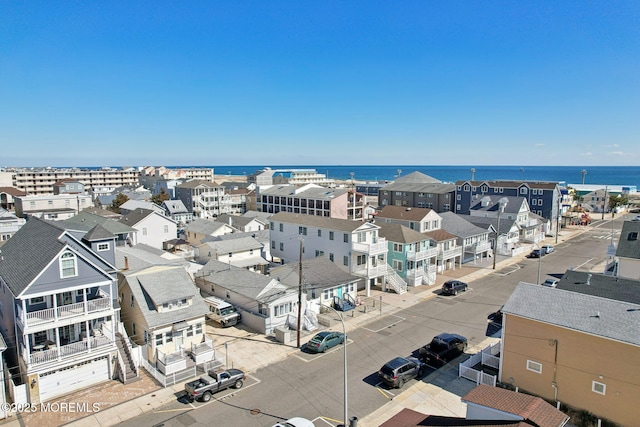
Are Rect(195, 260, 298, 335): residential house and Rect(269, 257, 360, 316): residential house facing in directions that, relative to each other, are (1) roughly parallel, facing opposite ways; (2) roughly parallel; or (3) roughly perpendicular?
roughly parallel

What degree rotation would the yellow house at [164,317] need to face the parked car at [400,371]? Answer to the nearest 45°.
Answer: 0° — it already faces it

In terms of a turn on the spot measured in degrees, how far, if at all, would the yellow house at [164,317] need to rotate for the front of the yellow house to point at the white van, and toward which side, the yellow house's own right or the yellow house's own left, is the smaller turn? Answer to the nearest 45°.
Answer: approximately 90° to the yellow house's own left

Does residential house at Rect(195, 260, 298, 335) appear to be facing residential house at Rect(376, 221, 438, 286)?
no

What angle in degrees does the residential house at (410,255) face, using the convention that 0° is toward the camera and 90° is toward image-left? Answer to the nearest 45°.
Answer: approximately 315°

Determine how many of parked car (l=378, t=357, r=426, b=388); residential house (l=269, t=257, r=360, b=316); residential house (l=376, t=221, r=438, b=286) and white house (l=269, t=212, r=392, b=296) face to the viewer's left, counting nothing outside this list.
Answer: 0

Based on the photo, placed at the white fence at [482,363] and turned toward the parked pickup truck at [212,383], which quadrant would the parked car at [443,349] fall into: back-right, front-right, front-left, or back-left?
front-right

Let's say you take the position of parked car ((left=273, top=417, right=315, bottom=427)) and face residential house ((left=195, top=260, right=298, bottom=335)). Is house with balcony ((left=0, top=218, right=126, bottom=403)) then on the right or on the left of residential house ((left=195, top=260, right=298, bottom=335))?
left

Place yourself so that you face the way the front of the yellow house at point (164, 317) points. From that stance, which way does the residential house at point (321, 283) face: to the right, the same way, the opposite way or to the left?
the same way

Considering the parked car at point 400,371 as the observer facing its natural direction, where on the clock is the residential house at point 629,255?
The residential house is roughly at 12 o'clock from the parked car.

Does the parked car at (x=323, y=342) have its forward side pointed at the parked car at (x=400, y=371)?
no

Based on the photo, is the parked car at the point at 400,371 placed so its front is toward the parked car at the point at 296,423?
no

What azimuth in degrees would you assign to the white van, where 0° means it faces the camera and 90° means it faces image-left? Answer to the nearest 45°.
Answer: approximately 315°

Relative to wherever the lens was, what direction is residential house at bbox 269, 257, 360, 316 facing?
facing the viewer and to the right of the viewer

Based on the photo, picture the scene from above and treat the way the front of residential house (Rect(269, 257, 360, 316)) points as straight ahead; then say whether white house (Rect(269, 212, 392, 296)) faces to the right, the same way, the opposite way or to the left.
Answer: the same way

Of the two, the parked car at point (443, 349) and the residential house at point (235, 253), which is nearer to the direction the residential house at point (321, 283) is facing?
the parked car

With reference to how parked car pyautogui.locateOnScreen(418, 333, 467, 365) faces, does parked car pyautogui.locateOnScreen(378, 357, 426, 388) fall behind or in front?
behind

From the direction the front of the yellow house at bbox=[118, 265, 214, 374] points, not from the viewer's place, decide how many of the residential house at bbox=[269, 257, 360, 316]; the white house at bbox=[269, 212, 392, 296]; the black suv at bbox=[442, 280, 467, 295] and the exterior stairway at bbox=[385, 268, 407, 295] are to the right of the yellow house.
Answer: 0
